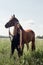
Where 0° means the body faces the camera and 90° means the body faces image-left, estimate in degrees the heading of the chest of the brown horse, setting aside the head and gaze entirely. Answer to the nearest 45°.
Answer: approximately 45°
